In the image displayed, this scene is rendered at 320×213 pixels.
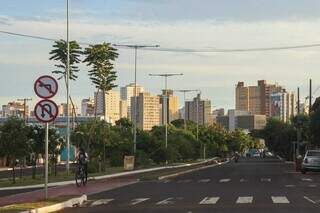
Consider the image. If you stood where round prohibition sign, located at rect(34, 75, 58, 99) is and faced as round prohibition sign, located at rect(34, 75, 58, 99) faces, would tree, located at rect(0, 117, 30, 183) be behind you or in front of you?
behind

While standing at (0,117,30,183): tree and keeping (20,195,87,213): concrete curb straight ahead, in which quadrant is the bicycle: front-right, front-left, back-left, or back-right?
front-left

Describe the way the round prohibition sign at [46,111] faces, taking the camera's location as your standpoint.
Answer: facing the viewer

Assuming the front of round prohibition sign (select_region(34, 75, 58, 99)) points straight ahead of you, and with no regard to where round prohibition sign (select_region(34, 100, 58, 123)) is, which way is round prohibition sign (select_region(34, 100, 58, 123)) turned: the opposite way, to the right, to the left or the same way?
the same way

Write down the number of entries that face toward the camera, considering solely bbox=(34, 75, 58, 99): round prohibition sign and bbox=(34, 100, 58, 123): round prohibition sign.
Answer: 2

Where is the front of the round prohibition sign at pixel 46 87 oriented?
toward the camera

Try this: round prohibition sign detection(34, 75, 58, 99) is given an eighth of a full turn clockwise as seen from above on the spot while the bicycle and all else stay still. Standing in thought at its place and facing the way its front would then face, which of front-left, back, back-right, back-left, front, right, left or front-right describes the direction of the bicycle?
back-right
